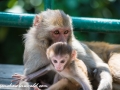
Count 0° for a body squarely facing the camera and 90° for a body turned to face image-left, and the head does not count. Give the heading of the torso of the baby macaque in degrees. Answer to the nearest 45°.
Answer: approximately 45°
